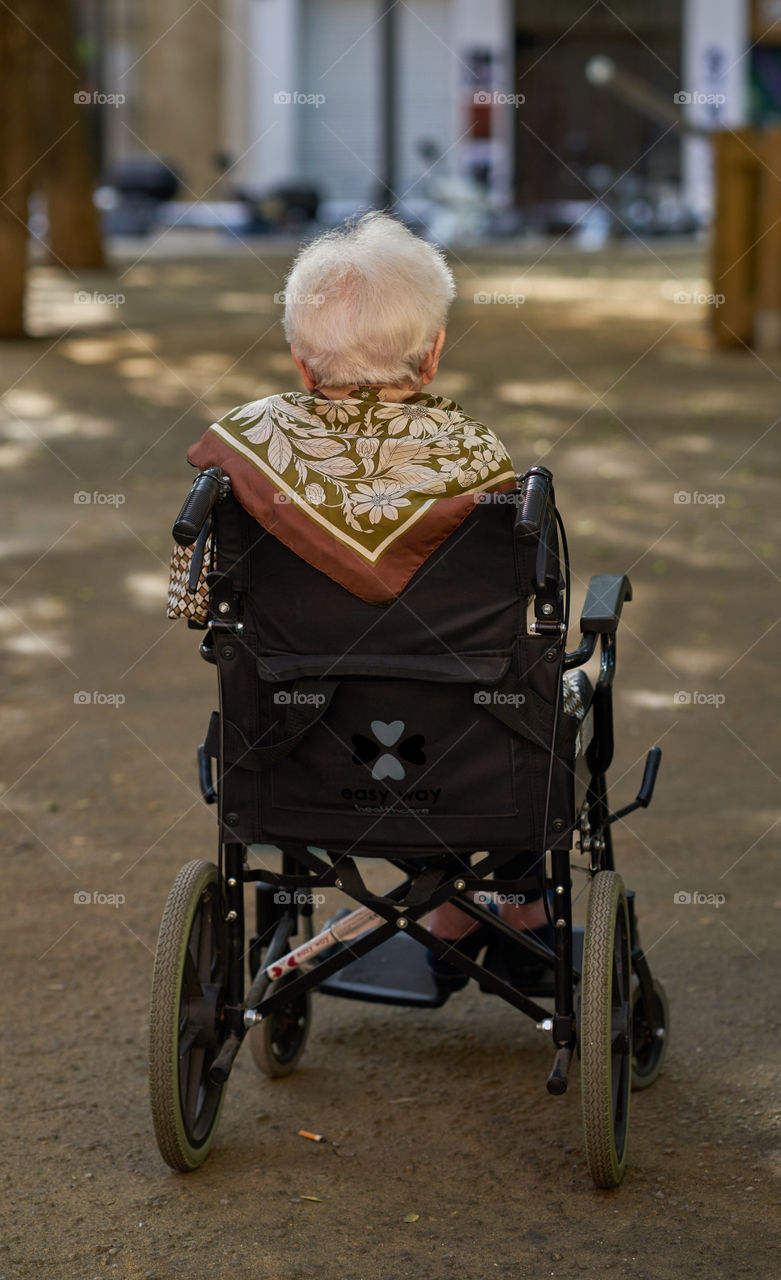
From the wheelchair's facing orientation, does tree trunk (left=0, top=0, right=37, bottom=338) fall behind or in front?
in front

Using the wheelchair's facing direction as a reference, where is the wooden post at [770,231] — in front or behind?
in front

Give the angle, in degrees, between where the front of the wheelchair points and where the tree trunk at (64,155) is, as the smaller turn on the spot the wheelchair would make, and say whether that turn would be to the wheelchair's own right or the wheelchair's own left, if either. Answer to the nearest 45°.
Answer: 0° — it already faces it

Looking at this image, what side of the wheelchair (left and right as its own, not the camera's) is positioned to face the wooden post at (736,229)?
front

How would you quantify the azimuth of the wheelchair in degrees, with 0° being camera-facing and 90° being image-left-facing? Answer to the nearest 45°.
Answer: approximately 180°
